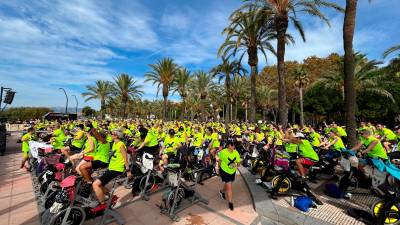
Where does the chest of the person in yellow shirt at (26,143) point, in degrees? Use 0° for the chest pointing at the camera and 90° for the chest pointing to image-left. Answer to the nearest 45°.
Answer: approximately 270°

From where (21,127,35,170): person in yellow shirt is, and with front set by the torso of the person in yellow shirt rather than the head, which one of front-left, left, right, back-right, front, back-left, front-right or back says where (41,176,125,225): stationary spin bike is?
right

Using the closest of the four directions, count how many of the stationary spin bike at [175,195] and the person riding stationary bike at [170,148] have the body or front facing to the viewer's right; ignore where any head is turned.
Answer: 0

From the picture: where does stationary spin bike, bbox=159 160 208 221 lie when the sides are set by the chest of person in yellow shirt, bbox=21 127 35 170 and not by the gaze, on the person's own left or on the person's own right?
on the person's own right
